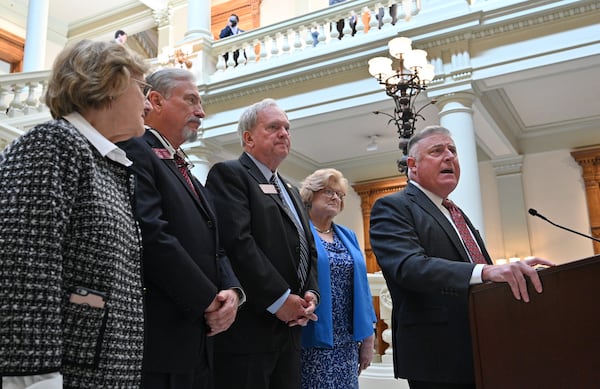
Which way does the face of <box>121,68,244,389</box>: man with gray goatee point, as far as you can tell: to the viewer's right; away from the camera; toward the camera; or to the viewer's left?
to the viewer's right

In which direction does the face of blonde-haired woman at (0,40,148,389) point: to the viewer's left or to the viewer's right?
to the viewer's right

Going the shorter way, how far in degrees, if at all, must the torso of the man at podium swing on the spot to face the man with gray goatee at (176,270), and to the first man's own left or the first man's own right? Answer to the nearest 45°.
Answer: approximately 90° to the first man's own right

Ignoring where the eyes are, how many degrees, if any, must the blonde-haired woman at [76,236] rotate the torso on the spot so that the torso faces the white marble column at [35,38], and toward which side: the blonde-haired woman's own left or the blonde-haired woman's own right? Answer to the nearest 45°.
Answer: approximately 90° to the blonde-haired woman's own left

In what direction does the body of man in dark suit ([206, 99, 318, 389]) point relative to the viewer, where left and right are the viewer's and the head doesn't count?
facing the viewer and to the right of the viewer

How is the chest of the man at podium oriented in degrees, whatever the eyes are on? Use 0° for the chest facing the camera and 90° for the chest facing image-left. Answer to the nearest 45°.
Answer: approximately 315°
